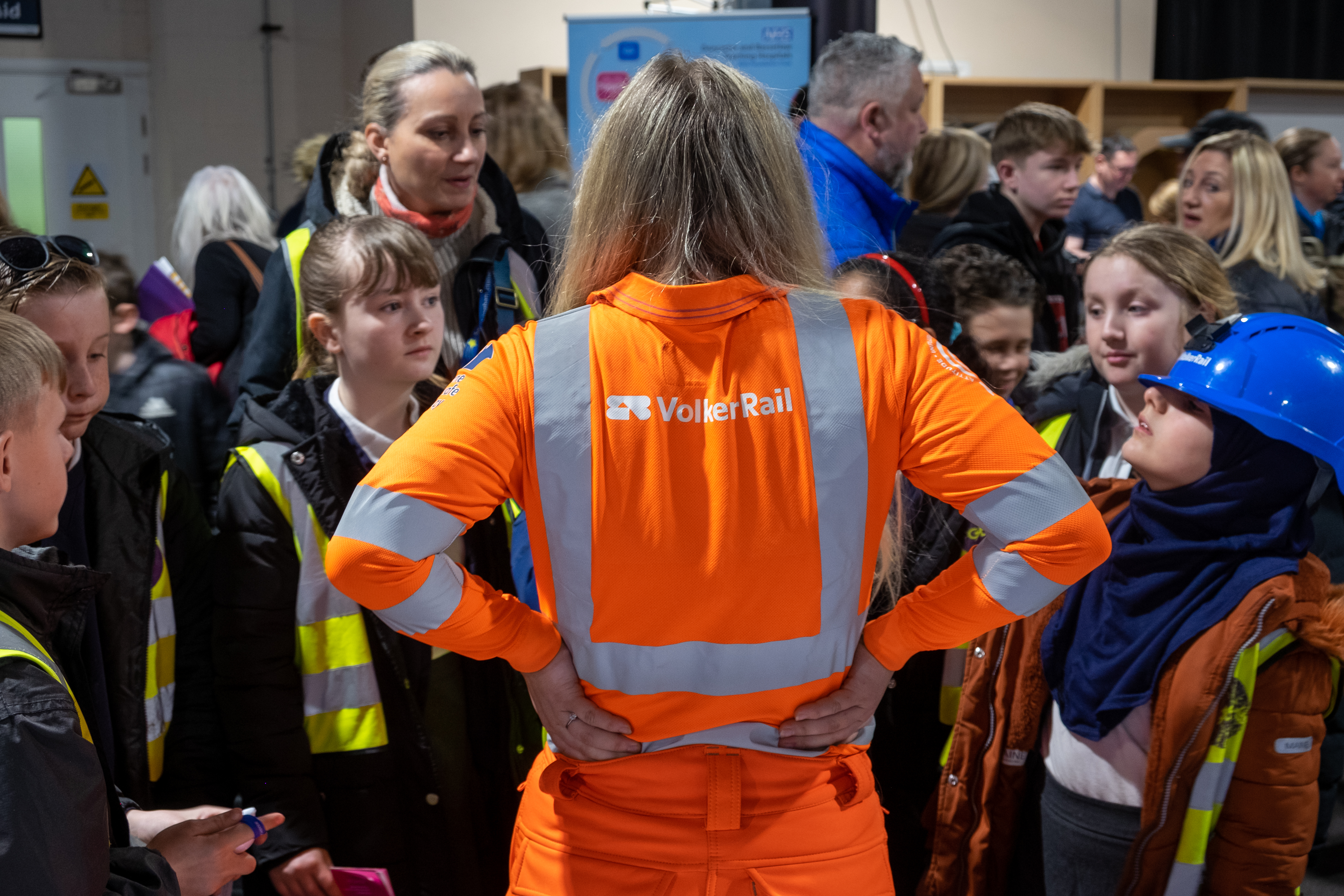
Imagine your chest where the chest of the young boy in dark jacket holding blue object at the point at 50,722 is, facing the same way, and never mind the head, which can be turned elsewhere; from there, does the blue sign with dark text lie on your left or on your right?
on your left

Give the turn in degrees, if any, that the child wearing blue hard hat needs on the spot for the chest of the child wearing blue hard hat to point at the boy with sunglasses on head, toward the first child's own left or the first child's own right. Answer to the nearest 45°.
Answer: approximately 45° to the first child's own right

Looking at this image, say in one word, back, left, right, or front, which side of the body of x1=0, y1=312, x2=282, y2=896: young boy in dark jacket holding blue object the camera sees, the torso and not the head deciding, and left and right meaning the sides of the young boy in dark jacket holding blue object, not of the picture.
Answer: right

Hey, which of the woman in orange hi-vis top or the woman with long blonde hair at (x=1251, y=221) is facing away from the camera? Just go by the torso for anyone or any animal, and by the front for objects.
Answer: the woman in orange hi-vis top

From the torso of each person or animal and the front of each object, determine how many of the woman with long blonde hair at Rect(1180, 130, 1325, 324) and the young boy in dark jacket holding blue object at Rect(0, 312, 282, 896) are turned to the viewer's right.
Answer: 1

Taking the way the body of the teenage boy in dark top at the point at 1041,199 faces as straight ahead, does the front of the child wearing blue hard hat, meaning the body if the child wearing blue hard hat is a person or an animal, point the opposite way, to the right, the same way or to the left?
to the right

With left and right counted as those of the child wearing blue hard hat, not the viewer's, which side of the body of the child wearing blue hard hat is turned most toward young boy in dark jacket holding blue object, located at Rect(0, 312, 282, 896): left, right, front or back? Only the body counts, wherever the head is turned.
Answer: front

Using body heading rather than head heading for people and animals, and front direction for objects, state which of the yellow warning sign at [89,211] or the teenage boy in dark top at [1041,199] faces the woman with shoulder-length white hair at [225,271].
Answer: the yellow warning sign

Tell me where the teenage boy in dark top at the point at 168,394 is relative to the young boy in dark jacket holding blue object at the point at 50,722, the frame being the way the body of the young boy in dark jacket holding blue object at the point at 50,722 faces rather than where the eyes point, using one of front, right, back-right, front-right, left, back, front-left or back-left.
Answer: left

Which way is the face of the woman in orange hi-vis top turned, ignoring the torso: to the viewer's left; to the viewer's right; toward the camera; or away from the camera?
away from the camera

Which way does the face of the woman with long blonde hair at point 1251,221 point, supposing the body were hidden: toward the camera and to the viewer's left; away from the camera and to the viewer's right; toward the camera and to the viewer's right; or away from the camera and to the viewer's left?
toward the camera and to the viewer's left

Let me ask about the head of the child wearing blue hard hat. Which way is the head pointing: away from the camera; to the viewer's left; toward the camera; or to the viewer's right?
to the viewer's left

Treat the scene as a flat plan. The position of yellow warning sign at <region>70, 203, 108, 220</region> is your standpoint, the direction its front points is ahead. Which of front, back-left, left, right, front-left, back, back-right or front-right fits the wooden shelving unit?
front-left
